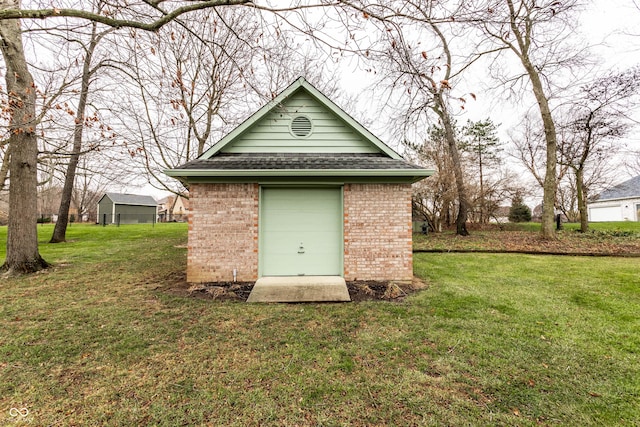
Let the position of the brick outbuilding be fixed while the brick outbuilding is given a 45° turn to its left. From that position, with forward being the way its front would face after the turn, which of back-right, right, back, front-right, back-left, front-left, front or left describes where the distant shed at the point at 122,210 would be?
back

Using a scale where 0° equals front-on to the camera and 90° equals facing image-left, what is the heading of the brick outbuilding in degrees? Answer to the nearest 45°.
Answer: approximately 0°

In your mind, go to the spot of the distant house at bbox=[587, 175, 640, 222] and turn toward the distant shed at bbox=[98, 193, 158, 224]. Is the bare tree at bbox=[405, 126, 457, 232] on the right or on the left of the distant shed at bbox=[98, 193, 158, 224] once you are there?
left

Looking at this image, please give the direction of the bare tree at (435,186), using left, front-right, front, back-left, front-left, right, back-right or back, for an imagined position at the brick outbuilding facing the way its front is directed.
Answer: back-left
